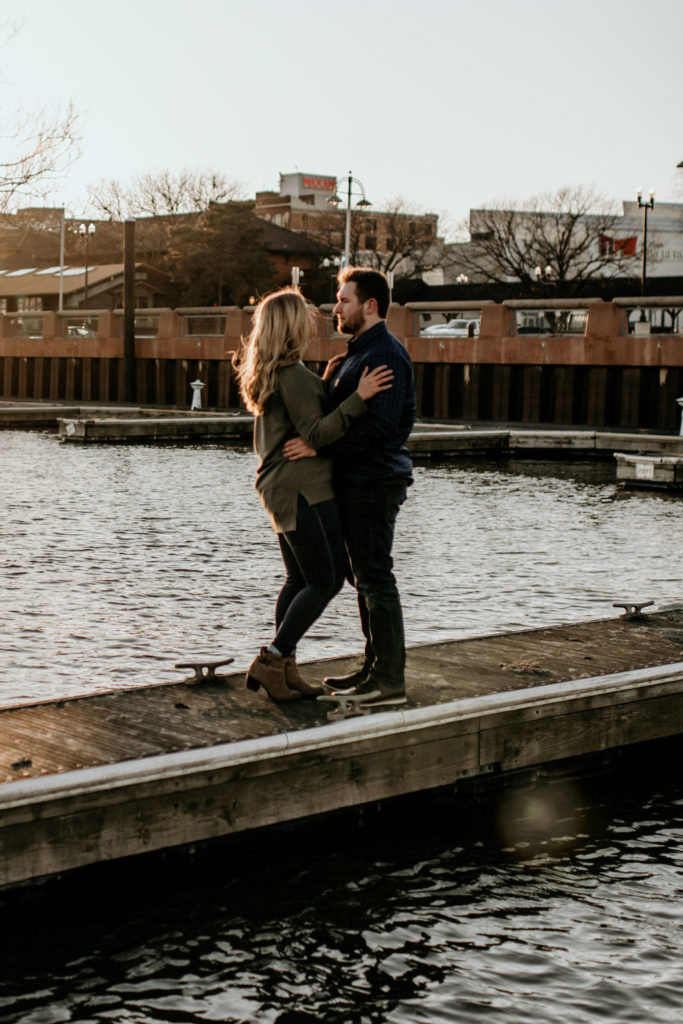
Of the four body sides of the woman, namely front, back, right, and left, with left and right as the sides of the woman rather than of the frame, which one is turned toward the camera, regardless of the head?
right

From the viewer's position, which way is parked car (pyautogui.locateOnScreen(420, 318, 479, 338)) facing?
facing to the left of the viewer

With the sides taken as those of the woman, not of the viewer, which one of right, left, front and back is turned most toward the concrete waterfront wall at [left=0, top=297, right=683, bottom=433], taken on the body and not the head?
left

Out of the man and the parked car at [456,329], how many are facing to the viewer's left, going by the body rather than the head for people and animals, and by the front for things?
2

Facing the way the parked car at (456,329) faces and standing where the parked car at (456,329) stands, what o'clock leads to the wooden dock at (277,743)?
The wooden dock is roughly at 9 o'clock from the parked car.

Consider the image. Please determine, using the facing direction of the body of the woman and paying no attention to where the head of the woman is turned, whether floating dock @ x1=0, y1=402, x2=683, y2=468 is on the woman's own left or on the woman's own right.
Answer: on the woman's own left

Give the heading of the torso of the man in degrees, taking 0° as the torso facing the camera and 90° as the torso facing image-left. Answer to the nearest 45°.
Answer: approximately 90°

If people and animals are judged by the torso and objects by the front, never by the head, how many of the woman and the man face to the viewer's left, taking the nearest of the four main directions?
1

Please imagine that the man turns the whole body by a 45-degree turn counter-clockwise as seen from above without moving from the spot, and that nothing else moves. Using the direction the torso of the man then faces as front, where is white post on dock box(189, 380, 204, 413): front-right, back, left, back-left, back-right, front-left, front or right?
back-right

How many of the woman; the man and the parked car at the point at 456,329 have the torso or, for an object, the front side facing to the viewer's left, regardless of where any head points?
2

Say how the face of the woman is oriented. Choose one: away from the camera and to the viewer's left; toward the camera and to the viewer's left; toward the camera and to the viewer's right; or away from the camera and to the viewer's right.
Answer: away from the camera and to the viewer's right
